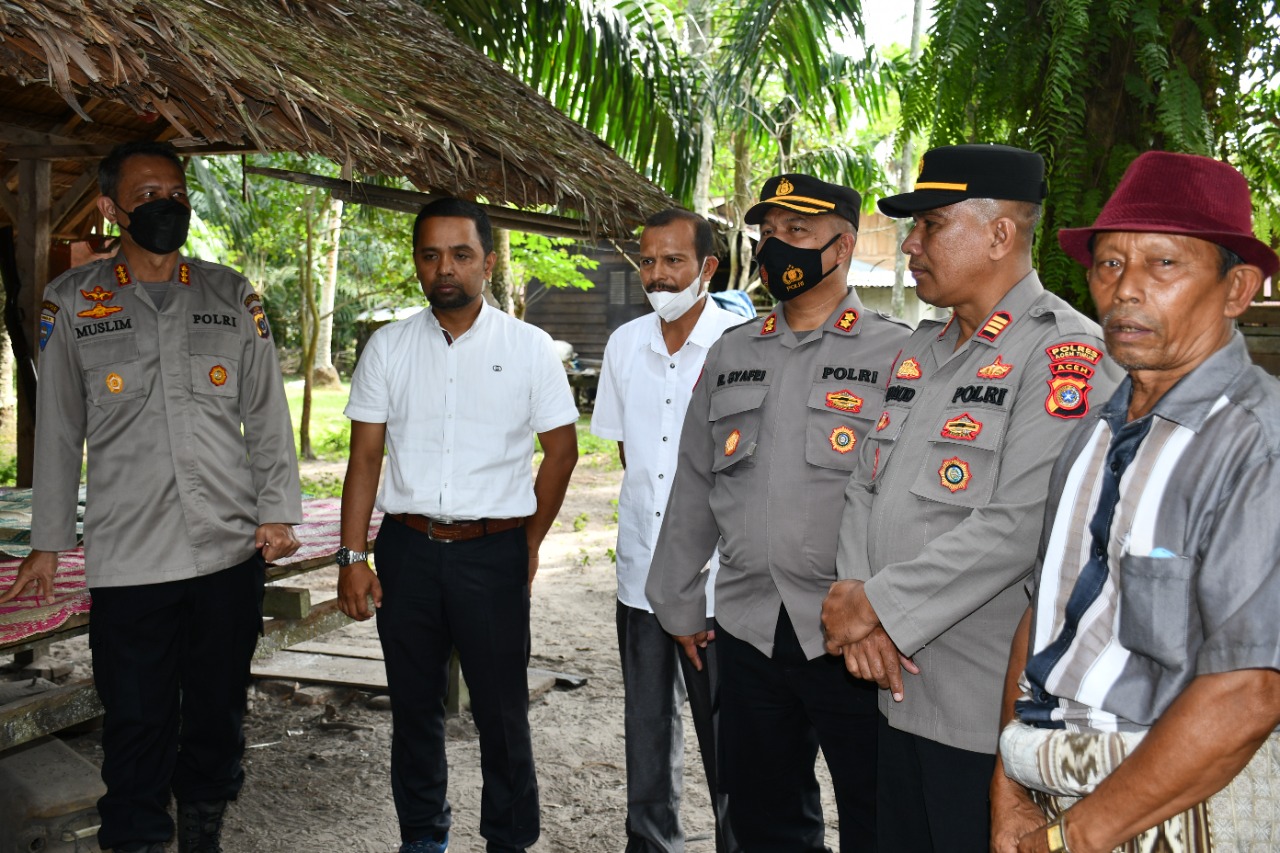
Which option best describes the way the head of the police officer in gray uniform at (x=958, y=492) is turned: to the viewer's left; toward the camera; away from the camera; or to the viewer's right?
to the viewer's left

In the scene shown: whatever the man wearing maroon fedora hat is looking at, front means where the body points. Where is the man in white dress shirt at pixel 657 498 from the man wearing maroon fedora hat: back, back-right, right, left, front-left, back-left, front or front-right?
right

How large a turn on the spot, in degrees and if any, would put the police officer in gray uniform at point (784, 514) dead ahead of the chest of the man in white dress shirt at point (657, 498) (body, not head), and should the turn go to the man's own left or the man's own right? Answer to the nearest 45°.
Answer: approximately 90° to the man's own left

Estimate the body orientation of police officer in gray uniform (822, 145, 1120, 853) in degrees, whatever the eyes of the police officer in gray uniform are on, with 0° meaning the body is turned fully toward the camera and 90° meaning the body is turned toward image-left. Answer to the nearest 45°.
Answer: approximately 45°

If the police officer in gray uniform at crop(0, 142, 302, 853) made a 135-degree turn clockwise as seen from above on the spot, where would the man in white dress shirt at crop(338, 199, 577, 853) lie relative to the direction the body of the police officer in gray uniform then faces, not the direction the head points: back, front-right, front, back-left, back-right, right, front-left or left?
back-right

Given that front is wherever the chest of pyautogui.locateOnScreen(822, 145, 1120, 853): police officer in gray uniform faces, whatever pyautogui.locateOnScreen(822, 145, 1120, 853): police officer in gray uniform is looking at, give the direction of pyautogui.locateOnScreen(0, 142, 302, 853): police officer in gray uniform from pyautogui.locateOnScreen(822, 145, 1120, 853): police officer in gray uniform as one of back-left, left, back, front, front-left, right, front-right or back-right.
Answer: front-right

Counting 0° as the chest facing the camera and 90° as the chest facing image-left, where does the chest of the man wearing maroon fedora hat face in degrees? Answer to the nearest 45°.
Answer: approximately 45°

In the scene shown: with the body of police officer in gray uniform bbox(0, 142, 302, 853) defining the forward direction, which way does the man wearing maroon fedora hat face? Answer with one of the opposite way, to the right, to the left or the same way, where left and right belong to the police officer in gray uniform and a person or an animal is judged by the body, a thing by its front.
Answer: to the right

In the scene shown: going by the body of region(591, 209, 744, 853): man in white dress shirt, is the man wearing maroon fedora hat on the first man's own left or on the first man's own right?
on the first man's own left
